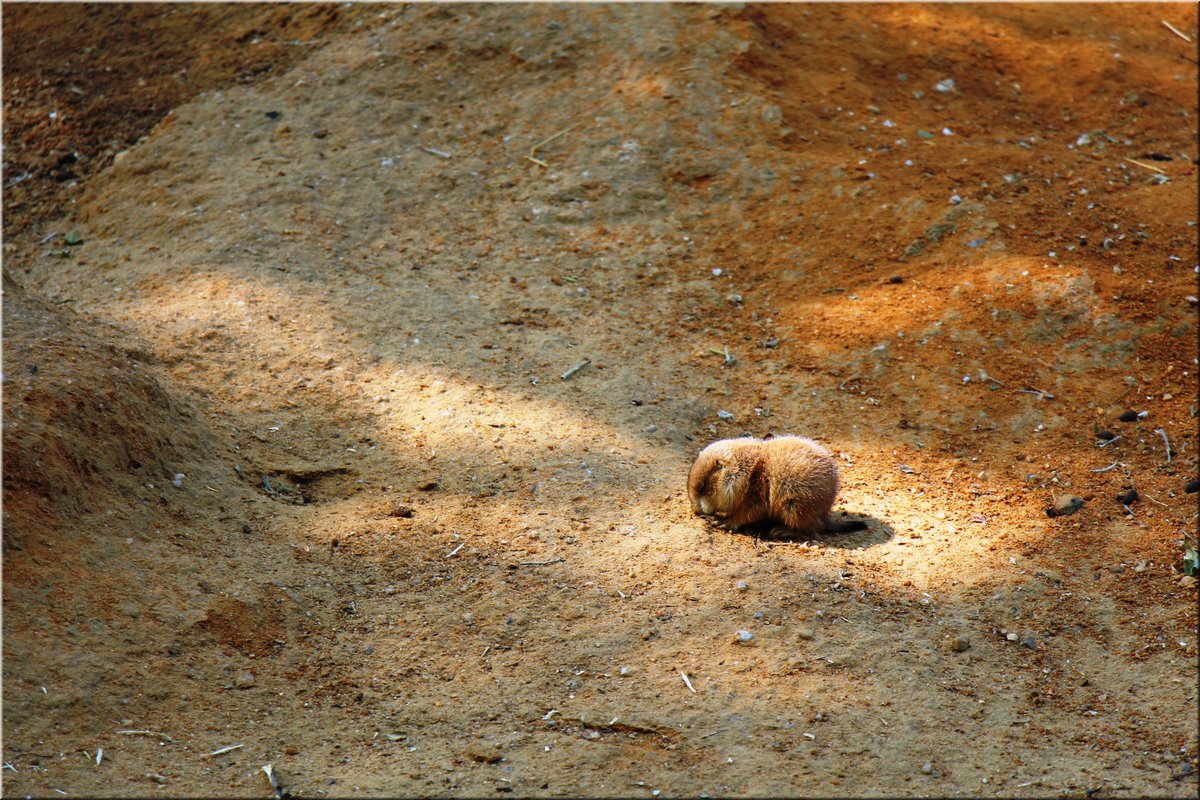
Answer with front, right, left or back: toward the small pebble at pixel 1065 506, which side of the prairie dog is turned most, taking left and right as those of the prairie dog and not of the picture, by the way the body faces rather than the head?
back

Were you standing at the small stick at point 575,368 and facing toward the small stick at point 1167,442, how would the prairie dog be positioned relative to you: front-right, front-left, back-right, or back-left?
front-right

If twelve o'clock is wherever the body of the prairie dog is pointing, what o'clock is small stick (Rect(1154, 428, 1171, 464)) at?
The small stick is roughly at 5 o'clock from the prairie dog.

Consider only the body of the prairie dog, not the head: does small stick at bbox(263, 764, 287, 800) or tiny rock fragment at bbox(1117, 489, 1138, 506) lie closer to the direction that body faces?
the small stick

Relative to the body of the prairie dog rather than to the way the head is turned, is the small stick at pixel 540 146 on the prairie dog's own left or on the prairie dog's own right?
on the prairie dog's own right

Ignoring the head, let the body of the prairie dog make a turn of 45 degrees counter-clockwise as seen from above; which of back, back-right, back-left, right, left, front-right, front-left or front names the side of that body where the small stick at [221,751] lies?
front

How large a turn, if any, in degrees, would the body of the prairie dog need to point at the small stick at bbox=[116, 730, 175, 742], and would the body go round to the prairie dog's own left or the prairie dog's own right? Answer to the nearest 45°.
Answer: approximately 45° to the prairie dog's own left

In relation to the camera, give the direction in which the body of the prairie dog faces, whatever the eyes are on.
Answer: to the viewer's left

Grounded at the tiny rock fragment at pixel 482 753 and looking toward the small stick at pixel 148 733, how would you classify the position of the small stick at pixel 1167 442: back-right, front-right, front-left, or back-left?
back-right

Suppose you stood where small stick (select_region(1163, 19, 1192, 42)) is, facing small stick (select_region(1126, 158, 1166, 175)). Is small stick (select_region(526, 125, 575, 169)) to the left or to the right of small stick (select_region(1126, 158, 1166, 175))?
right

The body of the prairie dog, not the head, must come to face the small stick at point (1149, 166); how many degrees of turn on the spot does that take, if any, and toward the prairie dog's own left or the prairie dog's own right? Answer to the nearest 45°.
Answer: approximately 135° to the prairie dog's own right

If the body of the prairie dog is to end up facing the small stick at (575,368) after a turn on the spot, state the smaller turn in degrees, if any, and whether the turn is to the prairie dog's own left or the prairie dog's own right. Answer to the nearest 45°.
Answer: approximately 45° to the prairie dog's own right

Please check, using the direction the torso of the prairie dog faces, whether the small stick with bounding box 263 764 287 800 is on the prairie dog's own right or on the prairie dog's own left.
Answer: on the prairie dog's own left
